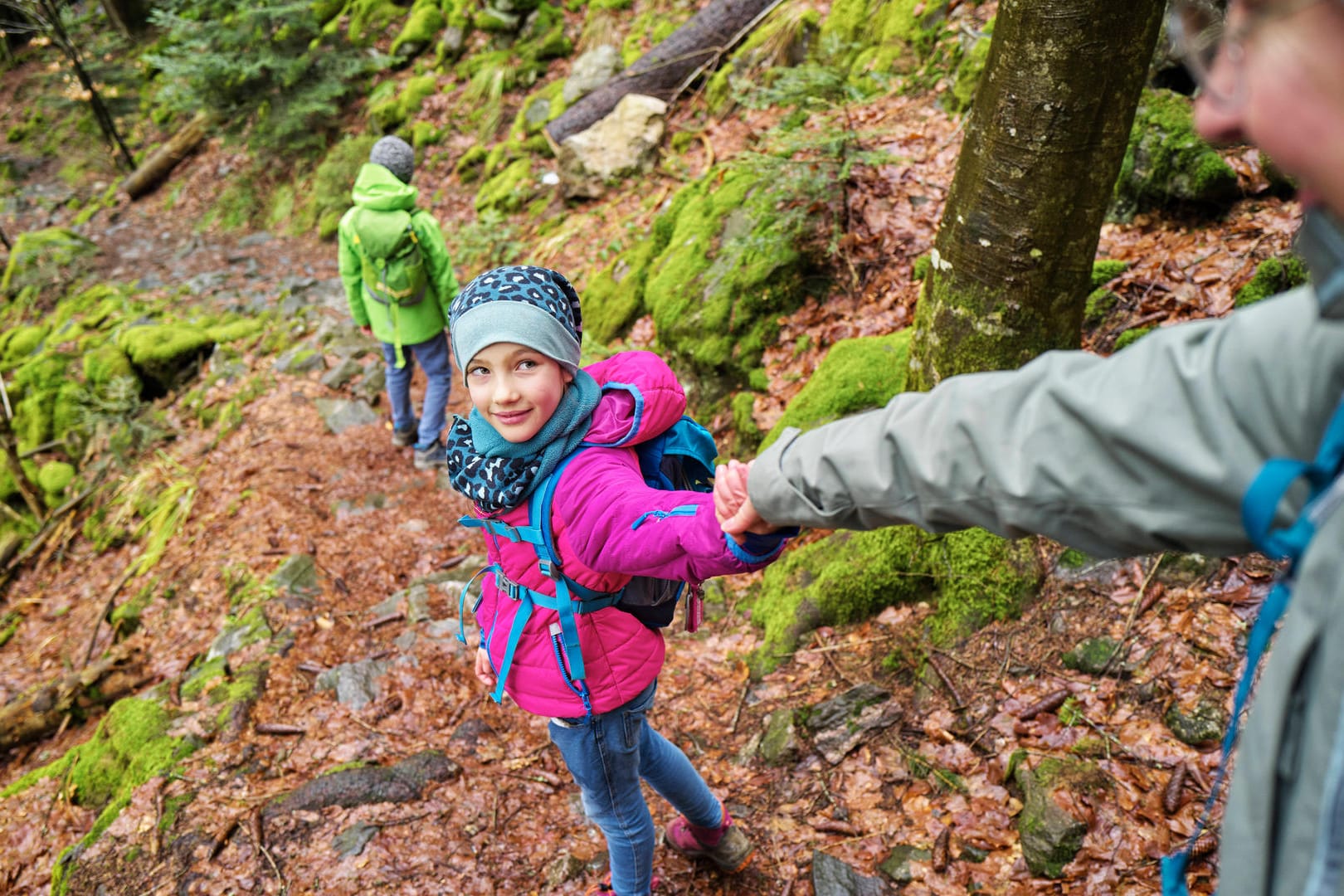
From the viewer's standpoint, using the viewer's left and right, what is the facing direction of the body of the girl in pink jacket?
facing the viewer and to the left of the viewer

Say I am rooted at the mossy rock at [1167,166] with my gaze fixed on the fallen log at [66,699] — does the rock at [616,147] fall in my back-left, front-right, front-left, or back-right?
front-right

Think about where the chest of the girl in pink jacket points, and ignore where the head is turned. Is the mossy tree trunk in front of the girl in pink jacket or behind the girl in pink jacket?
behind

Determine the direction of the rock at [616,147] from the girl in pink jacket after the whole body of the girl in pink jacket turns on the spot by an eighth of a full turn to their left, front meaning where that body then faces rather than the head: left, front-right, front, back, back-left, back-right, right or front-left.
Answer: back

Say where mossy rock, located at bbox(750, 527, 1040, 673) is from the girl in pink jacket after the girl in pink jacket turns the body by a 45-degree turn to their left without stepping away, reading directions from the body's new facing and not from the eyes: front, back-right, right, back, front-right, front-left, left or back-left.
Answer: back-left

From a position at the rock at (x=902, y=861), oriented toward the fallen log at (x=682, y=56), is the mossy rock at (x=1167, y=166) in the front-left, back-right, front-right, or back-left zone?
front-right

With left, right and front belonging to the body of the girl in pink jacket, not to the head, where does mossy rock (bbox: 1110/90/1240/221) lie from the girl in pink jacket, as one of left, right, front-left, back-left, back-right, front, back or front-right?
back

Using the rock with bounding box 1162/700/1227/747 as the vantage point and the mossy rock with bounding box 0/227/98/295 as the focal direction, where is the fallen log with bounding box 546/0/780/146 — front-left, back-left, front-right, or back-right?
front-right

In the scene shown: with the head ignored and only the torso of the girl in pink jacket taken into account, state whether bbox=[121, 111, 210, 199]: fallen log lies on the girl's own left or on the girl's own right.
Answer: on the girl's own right

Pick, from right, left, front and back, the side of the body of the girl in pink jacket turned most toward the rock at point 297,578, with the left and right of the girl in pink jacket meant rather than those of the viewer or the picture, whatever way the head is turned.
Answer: right
